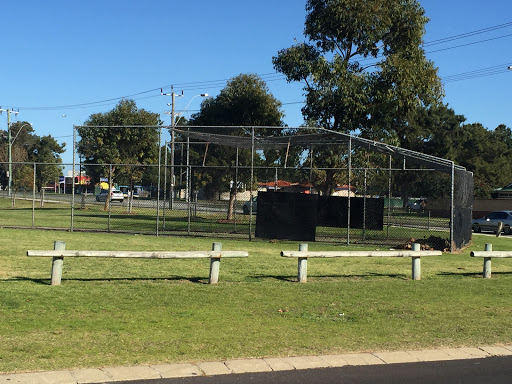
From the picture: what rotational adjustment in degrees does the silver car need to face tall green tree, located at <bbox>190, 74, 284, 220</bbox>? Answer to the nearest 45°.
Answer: approximately 45° to its left

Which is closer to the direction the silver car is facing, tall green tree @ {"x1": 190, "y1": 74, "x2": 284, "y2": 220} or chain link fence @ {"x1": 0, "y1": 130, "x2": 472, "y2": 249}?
the tall green tree

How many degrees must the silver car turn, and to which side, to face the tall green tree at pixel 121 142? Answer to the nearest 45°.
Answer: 0° — it already faces it

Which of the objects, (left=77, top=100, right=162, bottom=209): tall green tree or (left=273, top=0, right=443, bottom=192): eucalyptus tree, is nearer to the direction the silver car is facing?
the tall green tree

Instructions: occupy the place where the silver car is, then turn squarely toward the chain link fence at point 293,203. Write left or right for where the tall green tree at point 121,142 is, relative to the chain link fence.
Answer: right

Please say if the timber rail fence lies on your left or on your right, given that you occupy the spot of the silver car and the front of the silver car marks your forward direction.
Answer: on your left

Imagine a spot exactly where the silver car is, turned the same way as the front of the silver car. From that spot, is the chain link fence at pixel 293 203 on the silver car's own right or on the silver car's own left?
on the silver car's own left

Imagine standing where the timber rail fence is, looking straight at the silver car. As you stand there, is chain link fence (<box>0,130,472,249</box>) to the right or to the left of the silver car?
left

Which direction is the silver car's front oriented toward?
to the viewer's left

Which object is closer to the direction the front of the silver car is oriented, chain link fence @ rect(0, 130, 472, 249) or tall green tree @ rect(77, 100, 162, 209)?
the tall green tree
